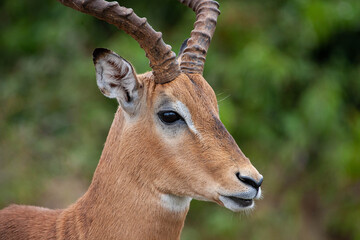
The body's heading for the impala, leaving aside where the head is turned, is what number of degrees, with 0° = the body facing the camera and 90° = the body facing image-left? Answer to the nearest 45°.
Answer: approximately 270°
